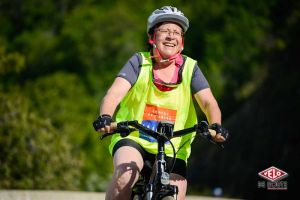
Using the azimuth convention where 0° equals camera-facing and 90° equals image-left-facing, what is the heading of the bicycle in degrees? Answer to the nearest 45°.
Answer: approximately 0°

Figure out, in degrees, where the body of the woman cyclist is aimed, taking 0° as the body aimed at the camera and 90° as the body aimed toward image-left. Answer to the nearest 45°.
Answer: approximately 0°
